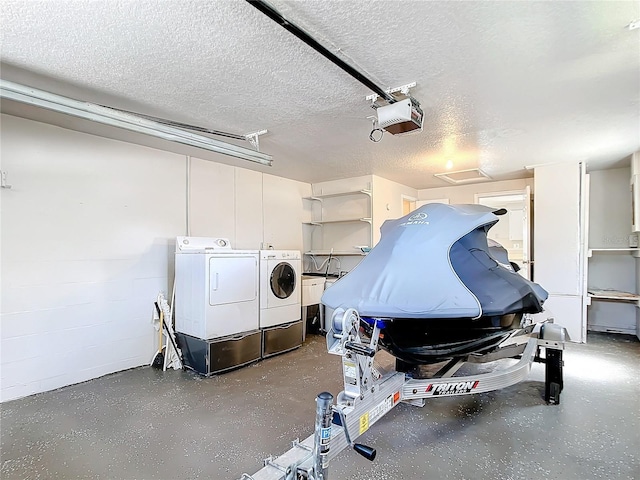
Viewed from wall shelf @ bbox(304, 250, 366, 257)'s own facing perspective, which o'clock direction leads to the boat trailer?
The boat trailer is roughly at 12 o'clock from the wall shelf.

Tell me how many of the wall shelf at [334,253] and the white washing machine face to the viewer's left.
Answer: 0

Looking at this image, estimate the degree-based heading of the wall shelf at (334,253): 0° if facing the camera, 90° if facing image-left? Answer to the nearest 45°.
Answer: approximately 0°

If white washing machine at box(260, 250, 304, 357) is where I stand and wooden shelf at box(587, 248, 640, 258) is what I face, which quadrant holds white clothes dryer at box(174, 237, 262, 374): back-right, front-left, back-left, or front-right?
back-right

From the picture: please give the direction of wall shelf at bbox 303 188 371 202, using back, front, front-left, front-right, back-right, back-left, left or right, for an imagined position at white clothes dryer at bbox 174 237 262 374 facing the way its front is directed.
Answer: left

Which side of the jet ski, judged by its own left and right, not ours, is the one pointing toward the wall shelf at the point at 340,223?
right

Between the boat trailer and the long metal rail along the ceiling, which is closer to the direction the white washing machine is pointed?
the boat trailer

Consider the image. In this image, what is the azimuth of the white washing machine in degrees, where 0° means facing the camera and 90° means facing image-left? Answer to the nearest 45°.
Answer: approximately 315°
